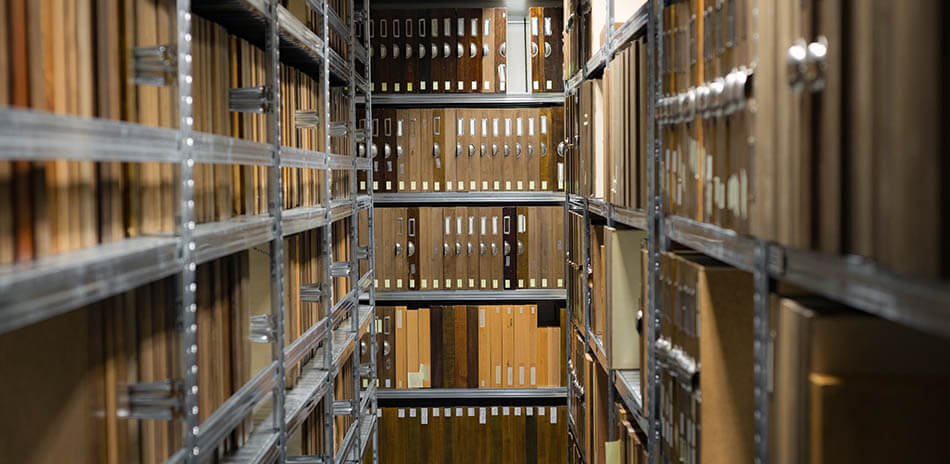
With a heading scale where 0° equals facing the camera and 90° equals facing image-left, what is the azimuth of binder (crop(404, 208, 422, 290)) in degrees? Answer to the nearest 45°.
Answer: approximately 0°

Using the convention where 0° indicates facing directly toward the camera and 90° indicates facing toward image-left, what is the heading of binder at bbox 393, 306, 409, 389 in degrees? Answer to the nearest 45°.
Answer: approximately 0°

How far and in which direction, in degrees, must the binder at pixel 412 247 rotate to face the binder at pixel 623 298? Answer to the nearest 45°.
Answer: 0° — it already faces it
